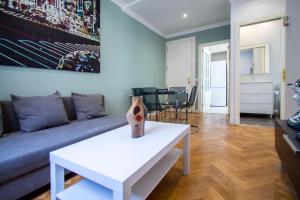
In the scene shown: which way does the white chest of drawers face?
toward the camera

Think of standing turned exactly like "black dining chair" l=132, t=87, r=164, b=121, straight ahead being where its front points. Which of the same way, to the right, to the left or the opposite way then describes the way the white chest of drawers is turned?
the opposite way

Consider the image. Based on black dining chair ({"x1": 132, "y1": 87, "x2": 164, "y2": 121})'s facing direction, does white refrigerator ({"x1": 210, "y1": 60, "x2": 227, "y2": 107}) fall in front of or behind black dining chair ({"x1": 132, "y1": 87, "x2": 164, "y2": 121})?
in front

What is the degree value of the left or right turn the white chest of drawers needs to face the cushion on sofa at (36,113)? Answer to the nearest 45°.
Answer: approximately 45° to its right

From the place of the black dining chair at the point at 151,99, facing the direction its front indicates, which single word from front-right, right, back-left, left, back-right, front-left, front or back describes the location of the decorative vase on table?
back-right

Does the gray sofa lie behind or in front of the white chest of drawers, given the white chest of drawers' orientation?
in front

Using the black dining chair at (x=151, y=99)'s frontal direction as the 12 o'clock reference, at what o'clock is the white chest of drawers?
The white chest of drawers is roughly at 1 o'clock from the black dining chair.

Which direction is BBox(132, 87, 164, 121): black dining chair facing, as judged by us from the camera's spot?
facing away from the viewer and to the right of the viewer

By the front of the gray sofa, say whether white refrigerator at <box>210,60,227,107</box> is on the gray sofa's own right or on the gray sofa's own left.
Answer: on the gray sofa's own left

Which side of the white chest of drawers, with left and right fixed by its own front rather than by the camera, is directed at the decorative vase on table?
front

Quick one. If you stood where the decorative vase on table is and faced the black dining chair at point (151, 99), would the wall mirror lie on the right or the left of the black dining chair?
right

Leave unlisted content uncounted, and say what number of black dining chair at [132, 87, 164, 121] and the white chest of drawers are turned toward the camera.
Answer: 1

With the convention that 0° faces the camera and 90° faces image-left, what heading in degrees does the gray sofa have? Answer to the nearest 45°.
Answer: approximately 315°

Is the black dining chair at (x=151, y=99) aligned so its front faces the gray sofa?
no

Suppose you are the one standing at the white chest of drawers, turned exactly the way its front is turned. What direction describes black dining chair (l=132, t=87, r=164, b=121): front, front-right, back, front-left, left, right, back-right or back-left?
front-right

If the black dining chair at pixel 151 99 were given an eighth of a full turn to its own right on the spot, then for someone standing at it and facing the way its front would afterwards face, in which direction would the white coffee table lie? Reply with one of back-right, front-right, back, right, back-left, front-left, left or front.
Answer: right

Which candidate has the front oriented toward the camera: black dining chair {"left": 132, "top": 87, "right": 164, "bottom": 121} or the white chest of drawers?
the white chest of drawers
